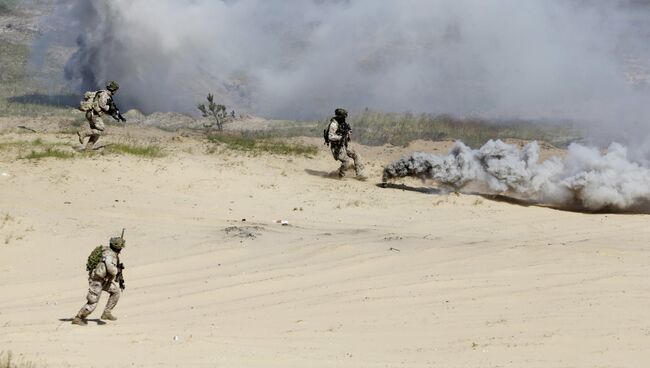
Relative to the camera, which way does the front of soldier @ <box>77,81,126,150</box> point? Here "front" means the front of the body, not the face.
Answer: to the viewer's right

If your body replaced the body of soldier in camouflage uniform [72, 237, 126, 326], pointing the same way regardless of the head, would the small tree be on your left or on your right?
on your left

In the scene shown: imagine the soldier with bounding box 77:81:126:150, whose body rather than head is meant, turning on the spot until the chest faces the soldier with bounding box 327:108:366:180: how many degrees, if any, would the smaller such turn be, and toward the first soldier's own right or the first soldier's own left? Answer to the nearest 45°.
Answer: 0° — they already face them

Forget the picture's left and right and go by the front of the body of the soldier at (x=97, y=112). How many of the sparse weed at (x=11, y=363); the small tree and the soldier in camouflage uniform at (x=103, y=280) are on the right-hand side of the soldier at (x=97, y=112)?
2

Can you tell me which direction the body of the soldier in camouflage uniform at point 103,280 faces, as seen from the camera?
to the viewer's right

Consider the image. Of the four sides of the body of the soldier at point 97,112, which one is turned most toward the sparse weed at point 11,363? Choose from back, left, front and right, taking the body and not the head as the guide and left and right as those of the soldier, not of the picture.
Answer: right

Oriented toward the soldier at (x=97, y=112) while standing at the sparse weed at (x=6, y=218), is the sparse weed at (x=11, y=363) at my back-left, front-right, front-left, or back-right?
back-right

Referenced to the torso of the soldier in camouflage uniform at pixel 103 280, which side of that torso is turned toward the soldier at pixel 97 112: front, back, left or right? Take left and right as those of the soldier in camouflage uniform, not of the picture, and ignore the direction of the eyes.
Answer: left

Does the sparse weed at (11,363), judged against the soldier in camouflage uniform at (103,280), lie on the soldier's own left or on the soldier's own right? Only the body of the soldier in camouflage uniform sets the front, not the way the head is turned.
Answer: on the soldier's own right

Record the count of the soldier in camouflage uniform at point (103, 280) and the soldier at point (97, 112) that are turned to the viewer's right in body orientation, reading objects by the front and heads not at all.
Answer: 2
